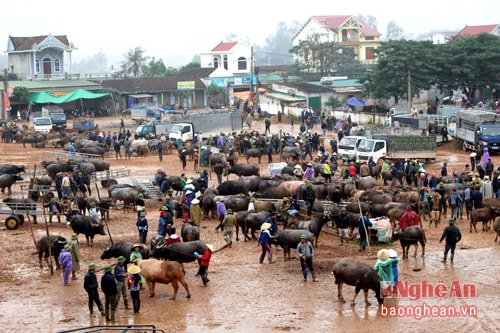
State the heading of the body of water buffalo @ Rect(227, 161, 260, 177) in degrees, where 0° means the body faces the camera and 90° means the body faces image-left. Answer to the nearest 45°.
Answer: approximately 90°

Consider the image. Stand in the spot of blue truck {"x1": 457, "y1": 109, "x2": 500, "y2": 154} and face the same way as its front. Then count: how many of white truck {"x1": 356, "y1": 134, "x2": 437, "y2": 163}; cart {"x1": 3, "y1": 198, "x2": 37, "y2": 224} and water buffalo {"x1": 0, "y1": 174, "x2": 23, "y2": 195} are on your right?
3

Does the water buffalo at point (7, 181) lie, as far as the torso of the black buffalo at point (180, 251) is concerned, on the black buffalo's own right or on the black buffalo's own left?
on the black buffalo's own right

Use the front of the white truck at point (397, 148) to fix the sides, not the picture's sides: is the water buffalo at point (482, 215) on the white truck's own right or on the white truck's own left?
on the white truck's own left

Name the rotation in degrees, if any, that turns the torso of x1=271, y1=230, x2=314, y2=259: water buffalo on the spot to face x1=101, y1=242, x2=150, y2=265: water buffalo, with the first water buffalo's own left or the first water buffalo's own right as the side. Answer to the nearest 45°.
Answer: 0° — it already faces it

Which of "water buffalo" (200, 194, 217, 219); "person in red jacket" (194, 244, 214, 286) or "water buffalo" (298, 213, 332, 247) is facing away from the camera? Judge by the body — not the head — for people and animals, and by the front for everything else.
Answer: "water buffalo" (200, 194, 217, 219)

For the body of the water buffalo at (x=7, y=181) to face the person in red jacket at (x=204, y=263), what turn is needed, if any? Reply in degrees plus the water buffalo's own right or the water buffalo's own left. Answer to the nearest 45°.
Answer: approximately 90° to the water buffalo's own right

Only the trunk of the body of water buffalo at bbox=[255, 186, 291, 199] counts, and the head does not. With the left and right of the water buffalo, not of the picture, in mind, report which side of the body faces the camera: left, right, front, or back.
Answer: left

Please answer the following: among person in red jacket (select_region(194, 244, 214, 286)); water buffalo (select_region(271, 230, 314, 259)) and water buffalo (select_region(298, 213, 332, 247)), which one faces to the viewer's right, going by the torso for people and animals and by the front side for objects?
water buffalo (select_region(298, 213, 332, 247))

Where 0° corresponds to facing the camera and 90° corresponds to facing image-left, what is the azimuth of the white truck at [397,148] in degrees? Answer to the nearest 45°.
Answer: approximately 45°

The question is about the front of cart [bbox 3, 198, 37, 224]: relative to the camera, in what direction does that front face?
to the viewer's right
